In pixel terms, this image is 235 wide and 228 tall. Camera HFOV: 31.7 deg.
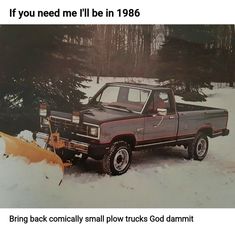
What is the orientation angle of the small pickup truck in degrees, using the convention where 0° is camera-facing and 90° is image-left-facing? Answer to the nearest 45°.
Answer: approximately 45°
